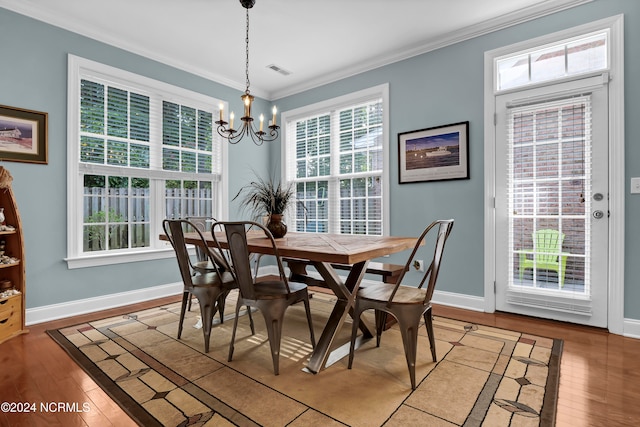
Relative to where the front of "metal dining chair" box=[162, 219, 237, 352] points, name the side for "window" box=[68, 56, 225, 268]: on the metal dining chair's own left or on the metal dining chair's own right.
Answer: on the metal dining chair's own left

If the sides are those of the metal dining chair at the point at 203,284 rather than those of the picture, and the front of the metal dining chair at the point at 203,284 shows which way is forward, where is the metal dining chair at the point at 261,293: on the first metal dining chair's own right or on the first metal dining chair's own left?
on the first metal dining chair's own right

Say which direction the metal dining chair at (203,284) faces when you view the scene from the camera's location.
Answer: facing away from the viewer and to the right of the viewer

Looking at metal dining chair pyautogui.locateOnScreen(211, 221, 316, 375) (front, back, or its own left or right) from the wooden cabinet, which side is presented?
left

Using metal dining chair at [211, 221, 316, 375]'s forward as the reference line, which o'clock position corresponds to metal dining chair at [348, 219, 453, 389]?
metal dining chair at [348, 219, 453, 389] is roughly at 2 o'clock from metal dining chair at [211, 221, 316, 375].

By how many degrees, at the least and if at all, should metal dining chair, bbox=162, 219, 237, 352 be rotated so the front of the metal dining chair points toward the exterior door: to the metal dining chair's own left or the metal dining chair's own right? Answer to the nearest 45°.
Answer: approximately 45° to the metal dining chair's own right

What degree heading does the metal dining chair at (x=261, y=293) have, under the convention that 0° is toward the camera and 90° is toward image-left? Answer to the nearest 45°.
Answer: approximately 225°

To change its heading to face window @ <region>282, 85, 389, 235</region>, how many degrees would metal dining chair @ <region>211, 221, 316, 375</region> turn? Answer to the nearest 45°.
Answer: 0° — it already faces it

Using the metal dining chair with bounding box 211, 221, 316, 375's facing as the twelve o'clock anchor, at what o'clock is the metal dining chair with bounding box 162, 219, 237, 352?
the metal dining chair with bounding box 162, 219, 237, 352 is roughly at 9 o'clock from the metal dining chair with bounding box 211, 221, 316, 375.

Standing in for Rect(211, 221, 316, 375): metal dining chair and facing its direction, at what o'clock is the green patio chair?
The green patio chair is roughly at 1 o'clock from the metal dining chair.
